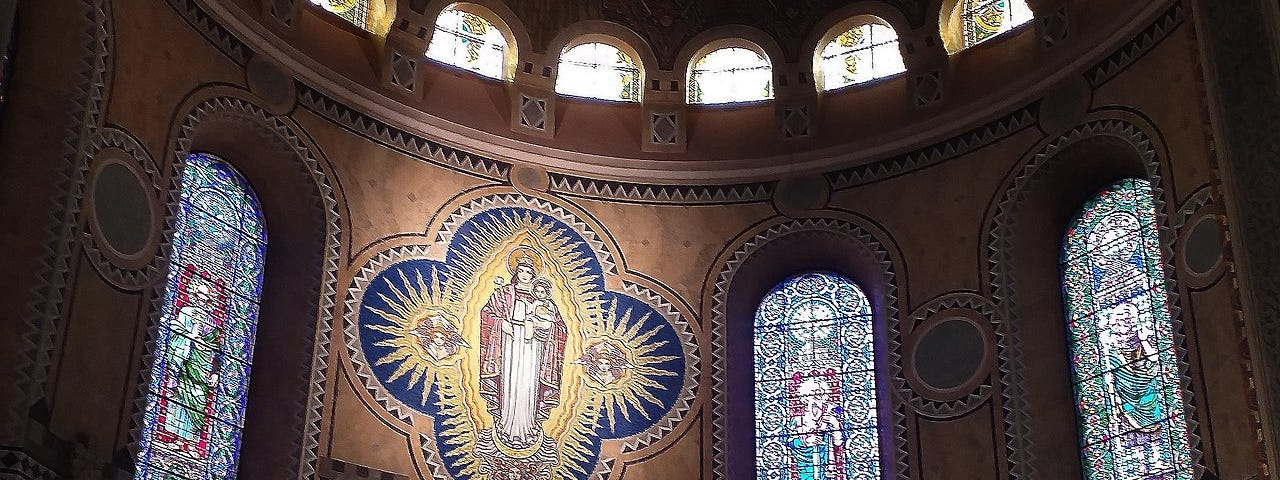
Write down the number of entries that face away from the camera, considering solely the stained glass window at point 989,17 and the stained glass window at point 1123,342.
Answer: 0

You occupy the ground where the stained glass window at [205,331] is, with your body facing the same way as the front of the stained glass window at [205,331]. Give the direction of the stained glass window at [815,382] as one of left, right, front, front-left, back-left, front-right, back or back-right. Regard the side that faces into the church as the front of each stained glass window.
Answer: front-left

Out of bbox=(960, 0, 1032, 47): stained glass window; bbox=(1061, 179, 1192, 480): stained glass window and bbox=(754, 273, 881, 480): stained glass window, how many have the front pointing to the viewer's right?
0

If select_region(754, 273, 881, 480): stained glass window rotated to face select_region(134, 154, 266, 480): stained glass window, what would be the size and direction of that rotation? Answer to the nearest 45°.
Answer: approximately 45° to its right

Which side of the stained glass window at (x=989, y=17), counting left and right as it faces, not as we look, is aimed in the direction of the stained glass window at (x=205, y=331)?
front

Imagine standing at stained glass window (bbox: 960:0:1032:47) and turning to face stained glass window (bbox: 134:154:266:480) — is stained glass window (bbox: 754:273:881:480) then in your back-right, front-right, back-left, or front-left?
front-right

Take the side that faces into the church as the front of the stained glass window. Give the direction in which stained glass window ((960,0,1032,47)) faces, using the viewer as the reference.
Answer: facing the viewer and to the left of the viewer

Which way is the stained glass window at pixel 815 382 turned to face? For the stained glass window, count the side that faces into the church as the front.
toward the camera

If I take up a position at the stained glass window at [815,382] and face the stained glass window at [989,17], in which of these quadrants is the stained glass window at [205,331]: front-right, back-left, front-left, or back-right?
back-right

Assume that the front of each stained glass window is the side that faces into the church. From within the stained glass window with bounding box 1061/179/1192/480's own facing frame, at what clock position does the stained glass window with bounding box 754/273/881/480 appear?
the stained glass window with bounding box 754/273/881/480 is roughly at 2 o'clock from the stained glass window with bounding box 1061/179/1192/480.

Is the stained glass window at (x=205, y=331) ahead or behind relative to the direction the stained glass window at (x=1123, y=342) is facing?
ahead

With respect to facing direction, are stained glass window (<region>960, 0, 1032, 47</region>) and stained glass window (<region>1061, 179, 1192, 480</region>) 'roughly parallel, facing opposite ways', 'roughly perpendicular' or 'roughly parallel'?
roughly parallel

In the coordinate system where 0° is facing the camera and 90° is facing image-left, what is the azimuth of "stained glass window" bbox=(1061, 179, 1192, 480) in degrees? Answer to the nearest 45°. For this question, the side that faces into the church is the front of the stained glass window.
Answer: approximately 45°

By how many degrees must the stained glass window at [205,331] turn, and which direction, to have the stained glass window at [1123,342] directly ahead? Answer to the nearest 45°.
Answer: approximately 45° to its left
